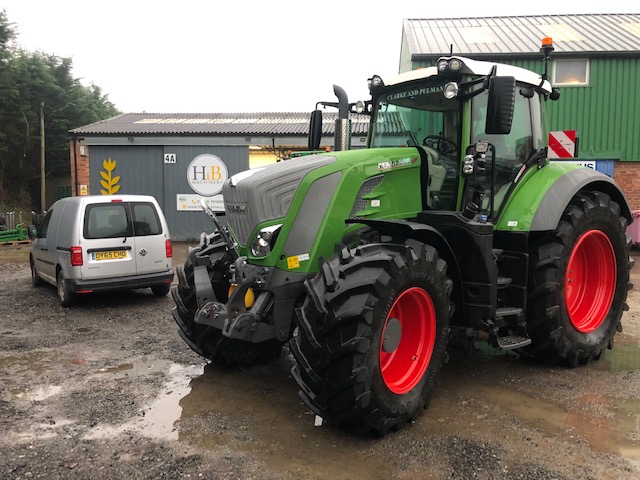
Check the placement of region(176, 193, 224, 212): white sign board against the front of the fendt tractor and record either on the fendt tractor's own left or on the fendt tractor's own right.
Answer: on the fendt tractor's own right

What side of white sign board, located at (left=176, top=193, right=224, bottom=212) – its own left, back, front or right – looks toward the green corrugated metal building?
left

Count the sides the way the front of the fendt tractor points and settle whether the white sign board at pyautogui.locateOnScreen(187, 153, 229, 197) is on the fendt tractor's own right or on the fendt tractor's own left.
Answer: on the fendt tractor's own right

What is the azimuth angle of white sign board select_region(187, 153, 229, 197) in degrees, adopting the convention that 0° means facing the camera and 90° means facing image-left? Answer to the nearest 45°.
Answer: approximately 0°

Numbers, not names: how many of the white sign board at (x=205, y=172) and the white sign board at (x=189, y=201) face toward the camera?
2

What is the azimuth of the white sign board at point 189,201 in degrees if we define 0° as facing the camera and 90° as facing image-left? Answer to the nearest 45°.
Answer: approximately 0°
